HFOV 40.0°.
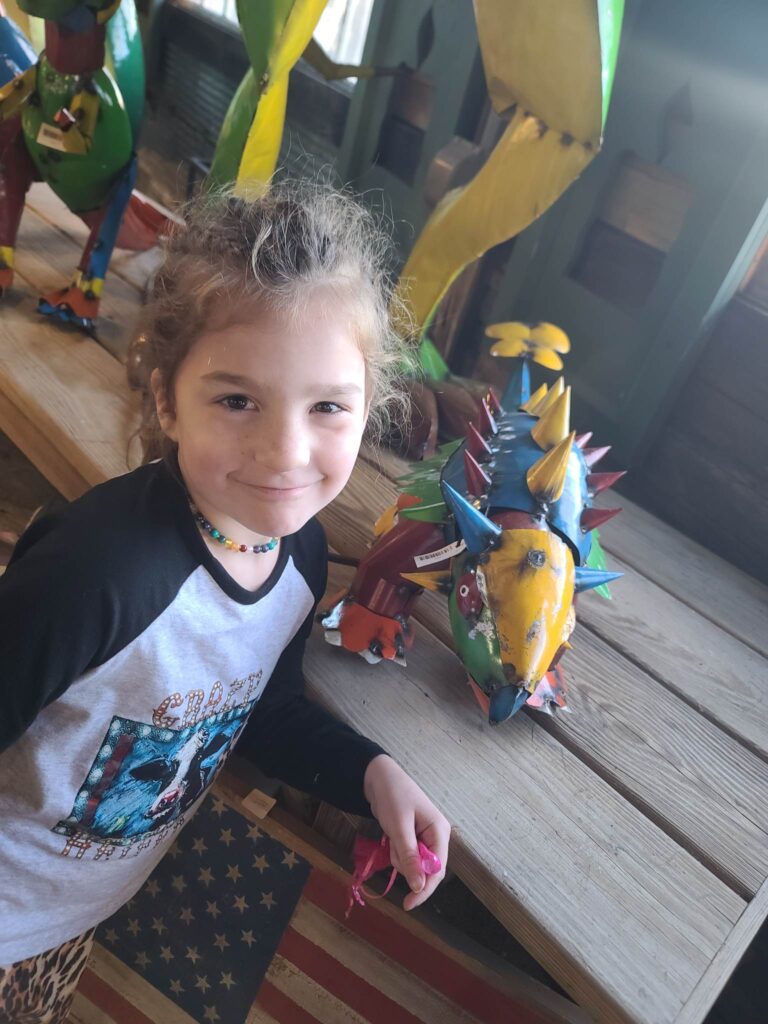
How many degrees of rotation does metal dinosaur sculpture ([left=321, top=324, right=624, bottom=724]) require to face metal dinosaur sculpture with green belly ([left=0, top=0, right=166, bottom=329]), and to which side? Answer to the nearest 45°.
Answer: approximately 135° to its right

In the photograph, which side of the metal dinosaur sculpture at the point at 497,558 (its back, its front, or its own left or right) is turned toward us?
front
